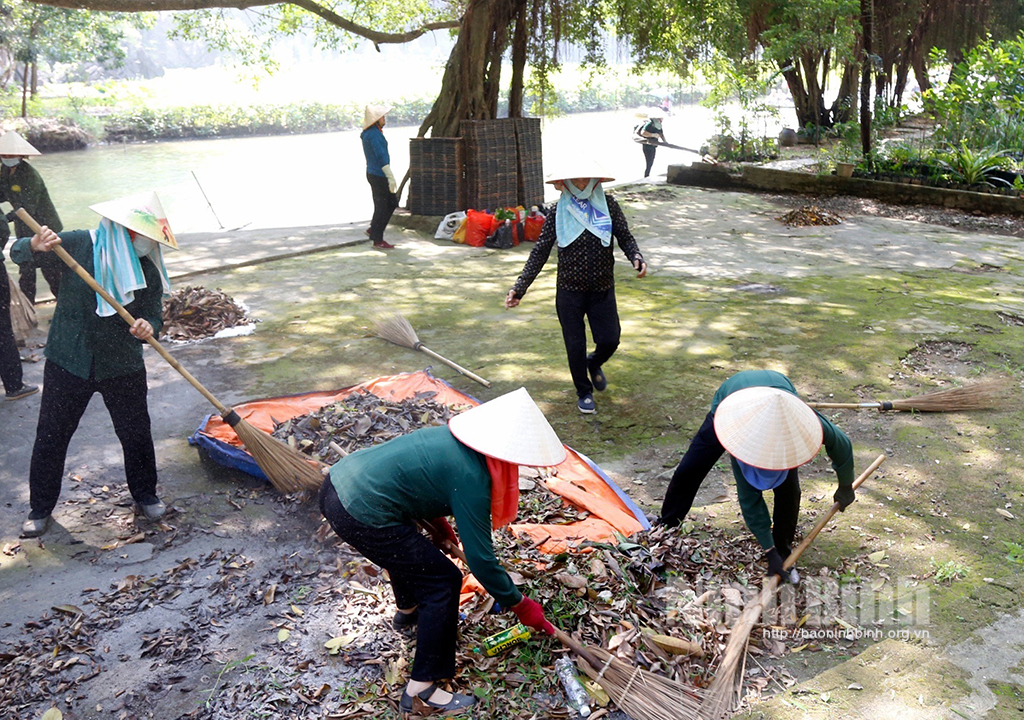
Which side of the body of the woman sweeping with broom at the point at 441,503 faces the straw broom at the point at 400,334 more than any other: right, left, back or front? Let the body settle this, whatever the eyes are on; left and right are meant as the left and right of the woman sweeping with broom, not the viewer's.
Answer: left

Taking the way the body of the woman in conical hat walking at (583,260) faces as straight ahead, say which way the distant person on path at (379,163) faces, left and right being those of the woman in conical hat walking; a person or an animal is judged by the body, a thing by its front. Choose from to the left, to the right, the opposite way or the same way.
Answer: to the left

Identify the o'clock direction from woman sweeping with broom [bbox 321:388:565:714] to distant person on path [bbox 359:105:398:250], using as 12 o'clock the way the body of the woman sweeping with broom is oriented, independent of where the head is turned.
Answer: The distant person on path is roughly at 9 o'clock from the woman sweeping with broom.

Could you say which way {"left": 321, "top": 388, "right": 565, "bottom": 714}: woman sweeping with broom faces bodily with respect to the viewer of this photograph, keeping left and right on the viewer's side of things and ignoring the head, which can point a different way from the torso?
facing to the right of the viewer

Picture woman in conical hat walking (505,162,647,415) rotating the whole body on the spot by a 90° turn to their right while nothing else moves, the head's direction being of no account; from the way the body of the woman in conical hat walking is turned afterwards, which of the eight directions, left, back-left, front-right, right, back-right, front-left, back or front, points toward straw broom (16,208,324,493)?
front-left

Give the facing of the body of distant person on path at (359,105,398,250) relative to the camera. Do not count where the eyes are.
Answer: to the viewer's right

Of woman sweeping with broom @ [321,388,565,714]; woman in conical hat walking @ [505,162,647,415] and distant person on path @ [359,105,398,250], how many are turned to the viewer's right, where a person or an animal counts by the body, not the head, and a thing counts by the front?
2

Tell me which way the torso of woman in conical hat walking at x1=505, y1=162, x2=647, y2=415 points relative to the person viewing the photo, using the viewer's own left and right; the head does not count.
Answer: facing the viewer

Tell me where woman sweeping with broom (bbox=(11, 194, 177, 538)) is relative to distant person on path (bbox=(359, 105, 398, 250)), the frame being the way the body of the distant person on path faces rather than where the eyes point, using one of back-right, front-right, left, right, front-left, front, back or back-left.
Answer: right

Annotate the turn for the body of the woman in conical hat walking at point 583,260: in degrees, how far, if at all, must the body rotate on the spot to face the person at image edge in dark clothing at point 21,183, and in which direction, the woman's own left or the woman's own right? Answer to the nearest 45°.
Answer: approximately 90° to the woman's own right

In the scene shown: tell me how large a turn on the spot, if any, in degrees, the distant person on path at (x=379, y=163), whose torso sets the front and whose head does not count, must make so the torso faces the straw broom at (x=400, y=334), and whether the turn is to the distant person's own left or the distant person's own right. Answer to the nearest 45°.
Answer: approximately 90° to the distant person's own right

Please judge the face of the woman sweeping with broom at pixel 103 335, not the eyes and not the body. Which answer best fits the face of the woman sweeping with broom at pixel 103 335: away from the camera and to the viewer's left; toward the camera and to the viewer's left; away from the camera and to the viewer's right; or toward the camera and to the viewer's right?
toward the camera and to the viewer's right

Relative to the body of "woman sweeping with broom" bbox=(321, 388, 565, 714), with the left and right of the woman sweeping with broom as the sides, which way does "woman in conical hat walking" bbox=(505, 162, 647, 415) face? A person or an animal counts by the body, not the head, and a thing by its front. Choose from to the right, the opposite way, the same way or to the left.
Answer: to the right

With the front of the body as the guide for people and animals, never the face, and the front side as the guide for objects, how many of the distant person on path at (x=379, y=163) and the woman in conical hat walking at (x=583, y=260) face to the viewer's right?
1

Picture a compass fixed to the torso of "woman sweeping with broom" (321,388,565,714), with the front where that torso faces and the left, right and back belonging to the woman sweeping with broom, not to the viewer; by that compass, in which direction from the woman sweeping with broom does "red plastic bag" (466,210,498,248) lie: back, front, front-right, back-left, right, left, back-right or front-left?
left
